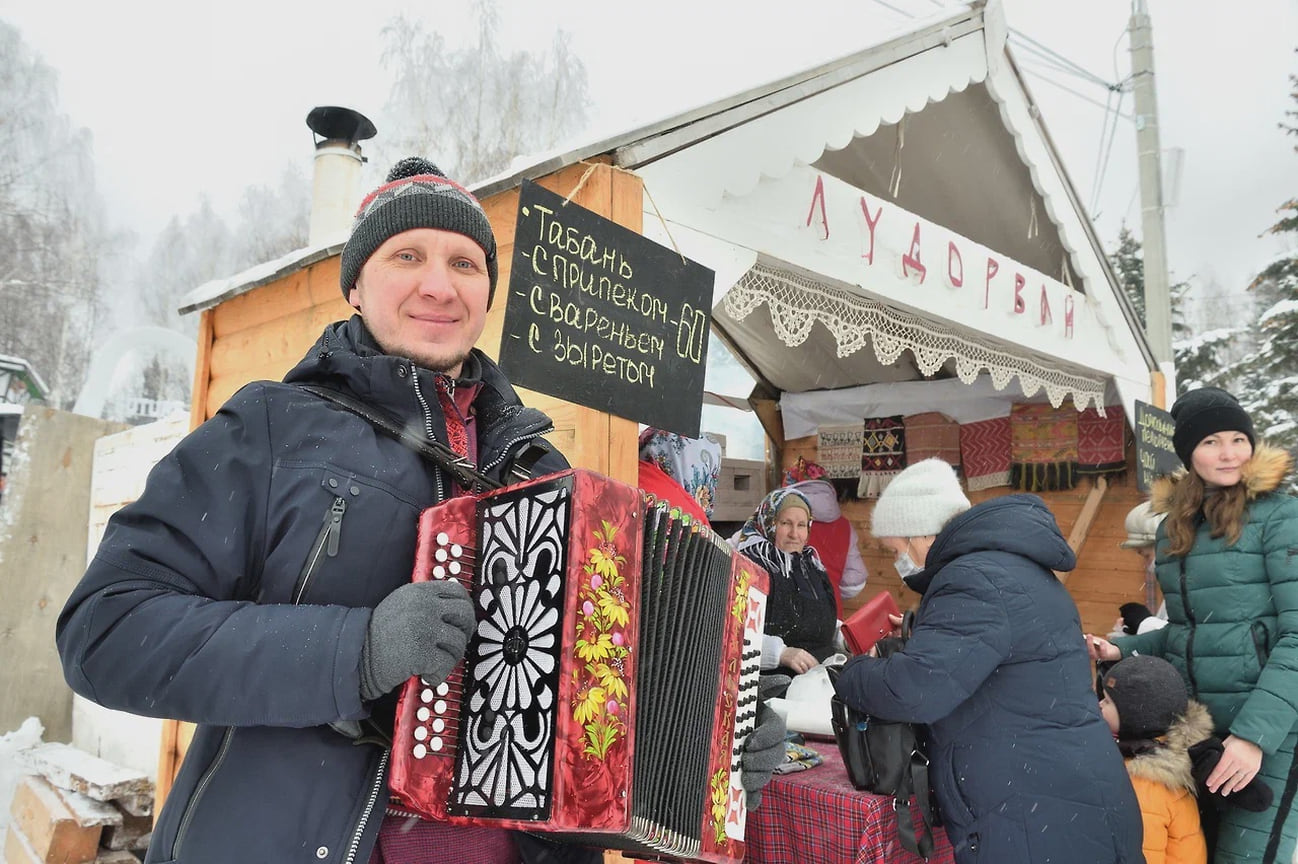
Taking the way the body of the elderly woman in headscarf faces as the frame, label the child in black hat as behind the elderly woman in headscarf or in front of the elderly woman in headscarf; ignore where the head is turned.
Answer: in front

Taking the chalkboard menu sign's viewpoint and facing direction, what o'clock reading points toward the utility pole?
The utility pole is roughly at 9 o'clock from the chalkboard menu sign.

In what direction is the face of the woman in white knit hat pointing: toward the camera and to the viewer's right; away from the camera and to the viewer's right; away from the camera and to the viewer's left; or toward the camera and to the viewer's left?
away from the camera and to the viewer's left

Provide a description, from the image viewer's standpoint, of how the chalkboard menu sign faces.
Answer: facing the viewer and to the right of the viewer

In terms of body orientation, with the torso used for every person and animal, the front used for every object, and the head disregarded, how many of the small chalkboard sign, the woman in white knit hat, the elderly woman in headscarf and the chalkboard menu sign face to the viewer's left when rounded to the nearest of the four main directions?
1

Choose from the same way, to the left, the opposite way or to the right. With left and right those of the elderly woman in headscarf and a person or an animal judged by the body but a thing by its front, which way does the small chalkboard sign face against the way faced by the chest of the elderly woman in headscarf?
the same way

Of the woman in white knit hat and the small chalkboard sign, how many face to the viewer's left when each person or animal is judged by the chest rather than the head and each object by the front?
1

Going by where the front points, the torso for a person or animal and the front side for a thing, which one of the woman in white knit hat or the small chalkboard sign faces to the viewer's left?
the woman in white knit hat

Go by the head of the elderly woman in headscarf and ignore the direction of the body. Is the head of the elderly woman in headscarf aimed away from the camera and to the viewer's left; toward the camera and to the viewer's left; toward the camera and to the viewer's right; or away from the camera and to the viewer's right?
toward the camera and to the viewer's right

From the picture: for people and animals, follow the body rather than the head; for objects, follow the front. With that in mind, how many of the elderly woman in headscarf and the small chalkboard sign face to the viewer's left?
0

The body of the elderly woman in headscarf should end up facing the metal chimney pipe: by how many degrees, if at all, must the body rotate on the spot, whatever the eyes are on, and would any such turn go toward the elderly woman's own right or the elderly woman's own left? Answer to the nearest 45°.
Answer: approximately 135° to the elderly woman's own right

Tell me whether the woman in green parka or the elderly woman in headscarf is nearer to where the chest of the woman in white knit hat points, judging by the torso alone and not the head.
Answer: the elderly woman in headscarf

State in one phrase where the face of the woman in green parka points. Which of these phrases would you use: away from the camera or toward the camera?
toward the camera

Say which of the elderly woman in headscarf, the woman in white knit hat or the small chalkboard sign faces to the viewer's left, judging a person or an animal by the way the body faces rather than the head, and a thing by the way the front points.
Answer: the woman in white knit hat
